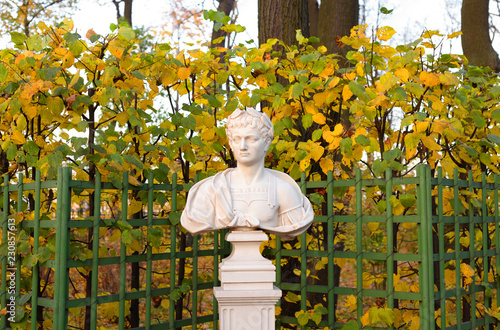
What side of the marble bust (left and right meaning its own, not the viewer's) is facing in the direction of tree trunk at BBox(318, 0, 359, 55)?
back

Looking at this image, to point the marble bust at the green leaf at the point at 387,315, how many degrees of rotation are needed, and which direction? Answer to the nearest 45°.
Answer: approximately 90° to its left

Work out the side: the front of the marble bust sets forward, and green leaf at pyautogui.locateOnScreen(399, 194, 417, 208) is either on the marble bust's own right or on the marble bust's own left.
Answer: on the marble bust's own left

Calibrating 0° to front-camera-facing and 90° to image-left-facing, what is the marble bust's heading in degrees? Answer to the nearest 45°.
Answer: approximately 0°

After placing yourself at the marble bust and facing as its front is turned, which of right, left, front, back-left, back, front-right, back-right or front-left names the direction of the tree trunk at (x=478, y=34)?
back-left
